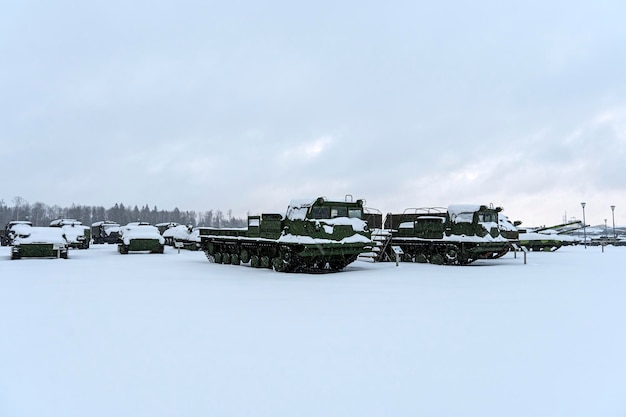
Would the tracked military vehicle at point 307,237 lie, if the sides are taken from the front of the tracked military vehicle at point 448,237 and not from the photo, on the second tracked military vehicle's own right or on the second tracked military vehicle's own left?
on the second tracked military vehicle's own right

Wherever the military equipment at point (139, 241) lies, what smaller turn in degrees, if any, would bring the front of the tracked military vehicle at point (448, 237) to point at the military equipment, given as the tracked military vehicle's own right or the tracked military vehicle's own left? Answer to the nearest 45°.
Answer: approximately 135° to the tracked military vehicle's own right

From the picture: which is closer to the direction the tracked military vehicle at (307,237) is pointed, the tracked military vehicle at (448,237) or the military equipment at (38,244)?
the tracked military vehicle

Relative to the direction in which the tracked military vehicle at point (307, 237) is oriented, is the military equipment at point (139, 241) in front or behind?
behind

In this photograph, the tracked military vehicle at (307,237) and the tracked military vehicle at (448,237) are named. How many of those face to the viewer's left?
0

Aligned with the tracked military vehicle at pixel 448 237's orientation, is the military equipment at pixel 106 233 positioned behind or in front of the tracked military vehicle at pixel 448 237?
behind

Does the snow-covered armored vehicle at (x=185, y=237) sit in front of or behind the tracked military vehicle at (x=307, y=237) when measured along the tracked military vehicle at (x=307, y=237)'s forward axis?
behind

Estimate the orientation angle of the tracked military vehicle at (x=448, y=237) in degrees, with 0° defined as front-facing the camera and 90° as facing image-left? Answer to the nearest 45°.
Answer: approximately 315°

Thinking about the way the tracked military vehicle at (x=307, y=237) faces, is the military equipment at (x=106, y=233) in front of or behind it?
behind

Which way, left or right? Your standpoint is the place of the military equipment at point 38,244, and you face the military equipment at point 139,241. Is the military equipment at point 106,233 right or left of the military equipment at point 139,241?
left

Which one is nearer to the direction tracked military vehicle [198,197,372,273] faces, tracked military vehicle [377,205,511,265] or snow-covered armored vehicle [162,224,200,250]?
the tracked military vehicle

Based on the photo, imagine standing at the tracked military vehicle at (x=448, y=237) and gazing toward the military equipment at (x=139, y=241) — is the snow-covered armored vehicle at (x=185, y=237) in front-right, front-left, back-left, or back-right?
front-right

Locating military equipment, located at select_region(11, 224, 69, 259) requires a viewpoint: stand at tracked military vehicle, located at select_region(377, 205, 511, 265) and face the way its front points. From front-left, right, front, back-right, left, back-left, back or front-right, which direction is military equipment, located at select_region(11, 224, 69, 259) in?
back-right

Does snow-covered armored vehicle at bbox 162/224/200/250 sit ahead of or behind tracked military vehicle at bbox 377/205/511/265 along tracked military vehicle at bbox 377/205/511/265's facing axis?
behind
